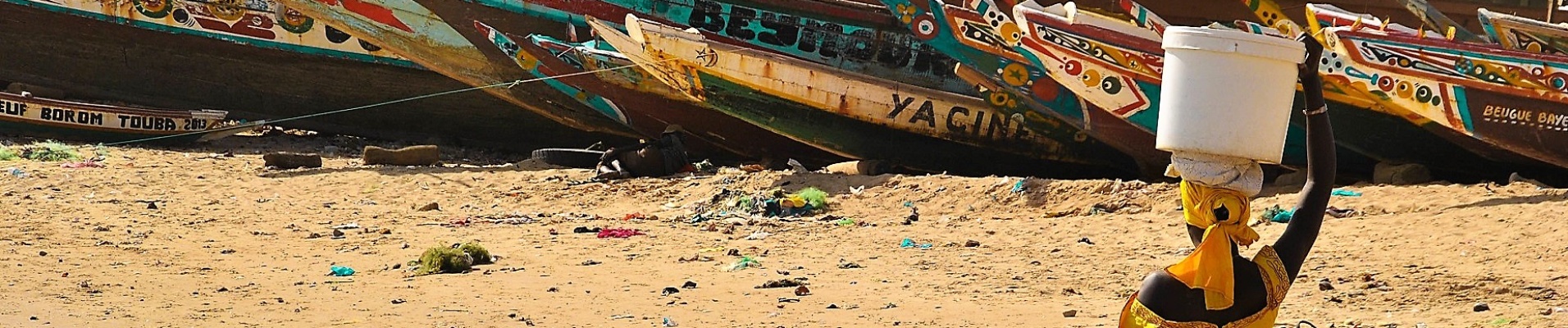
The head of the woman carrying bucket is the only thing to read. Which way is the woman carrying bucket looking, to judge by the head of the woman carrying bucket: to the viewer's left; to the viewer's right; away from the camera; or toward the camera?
away from the camera

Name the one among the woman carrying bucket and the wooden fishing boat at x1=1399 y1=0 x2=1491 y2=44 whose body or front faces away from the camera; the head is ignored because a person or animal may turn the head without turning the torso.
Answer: the woman carrying bucket

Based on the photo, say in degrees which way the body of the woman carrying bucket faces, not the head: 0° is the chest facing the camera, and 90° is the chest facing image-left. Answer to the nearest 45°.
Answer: approximately 180°
